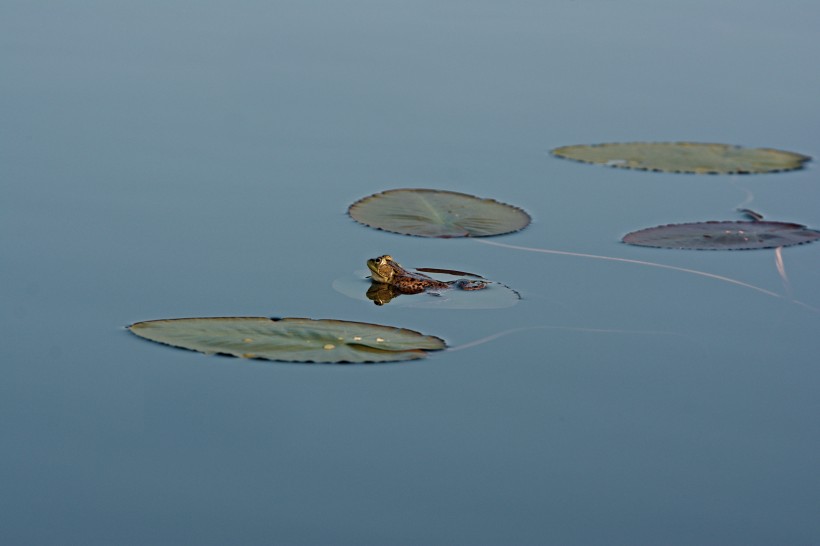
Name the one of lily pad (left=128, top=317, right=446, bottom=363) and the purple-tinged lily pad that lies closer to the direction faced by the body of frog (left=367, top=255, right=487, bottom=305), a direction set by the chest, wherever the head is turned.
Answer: the lily pad

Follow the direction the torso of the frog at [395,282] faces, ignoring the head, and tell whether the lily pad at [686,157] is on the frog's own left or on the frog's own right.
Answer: on the frog's own right

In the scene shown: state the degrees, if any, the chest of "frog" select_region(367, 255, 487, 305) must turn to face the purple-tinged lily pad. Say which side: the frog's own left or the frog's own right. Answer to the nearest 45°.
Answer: approximately 135° to the frog's own right

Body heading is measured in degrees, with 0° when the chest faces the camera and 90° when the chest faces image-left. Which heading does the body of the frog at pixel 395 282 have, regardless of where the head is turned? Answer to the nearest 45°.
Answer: approximately 90°

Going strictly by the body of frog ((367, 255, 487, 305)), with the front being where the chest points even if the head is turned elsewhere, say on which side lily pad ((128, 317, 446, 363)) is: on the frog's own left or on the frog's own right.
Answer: on the frog's own left
